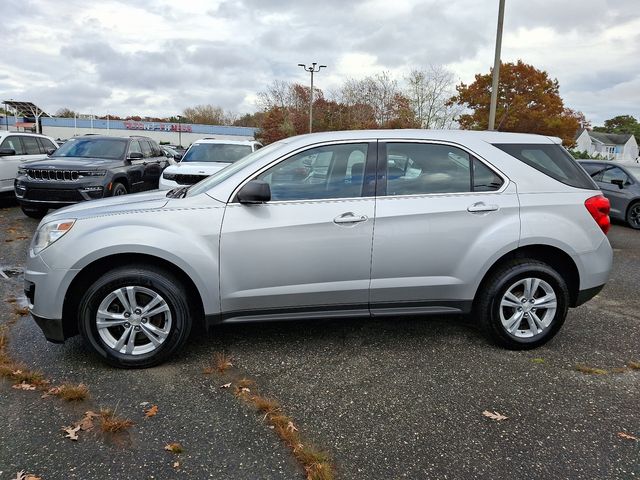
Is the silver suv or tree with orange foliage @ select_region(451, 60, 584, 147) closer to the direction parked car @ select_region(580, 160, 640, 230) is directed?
the silver suv

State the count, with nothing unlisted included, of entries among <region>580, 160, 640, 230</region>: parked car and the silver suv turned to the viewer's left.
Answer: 1

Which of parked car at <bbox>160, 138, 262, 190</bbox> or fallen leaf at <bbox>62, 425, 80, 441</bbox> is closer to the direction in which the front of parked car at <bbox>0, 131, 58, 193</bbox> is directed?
the fallen leaf

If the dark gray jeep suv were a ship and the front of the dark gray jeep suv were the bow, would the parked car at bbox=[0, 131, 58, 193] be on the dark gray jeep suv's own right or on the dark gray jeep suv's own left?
on the dark gray jeep suv's own right

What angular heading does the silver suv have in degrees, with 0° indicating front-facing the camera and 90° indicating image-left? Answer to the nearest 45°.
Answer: approximately 90°

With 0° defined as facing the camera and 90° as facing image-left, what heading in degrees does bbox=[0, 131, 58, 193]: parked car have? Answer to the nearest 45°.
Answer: approximately 45°

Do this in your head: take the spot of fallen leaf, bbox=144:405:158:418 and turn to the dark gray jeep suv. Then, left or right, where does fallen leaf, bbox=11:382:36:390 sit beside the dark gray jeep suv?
left

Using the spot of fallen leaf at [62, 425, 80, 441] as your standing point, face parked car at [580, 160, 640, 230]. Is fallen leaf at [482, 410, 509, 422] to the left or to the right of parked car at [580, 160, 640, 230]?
right
